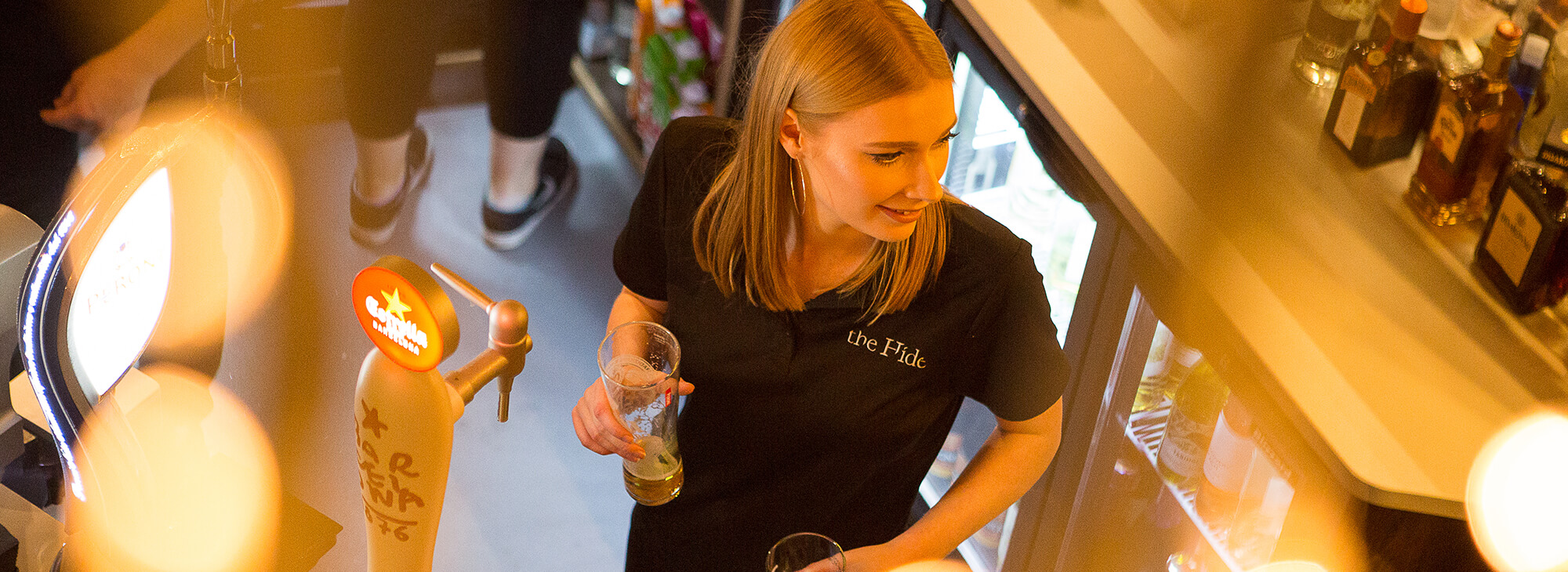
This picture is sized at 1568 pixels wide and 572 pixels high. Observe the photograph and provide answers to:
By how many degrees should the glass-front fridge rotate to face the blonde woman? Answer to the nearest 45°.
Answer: approximately 45° to its left

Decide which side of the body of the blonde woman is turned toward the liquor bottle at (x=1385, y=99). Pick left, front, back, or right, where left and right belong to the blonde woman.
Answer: left

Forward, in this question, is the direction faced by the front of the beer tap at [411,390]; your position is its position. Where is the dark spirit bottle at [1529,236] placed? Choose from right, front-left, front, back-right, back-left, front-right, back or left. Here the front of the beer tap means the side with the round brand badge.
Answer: back-left

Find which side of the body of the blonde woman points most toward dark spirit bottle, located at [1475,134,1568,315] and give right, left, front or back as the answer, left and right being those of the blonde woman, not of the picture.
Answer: left

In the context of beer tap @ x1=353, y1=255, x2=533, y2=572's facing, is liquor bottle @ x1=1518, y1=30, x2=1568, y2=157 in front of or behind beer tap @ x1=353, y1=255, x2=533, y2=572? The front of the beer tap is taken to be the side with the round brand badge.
behind

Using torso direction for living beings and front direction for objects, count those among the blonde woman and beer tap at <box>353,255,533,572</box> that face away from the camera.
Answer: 0

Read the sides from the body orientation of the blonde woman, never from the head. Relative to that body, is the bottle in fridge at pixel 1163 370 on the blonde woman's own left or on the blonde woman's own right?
on the blonde woman's own left

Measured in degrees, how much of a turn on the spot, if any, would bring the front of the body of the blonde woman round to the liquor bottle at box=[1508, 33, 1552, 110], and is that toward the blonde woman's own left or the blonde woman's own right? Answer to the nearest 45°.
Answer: approximately 90° to the blonde woman's own left
